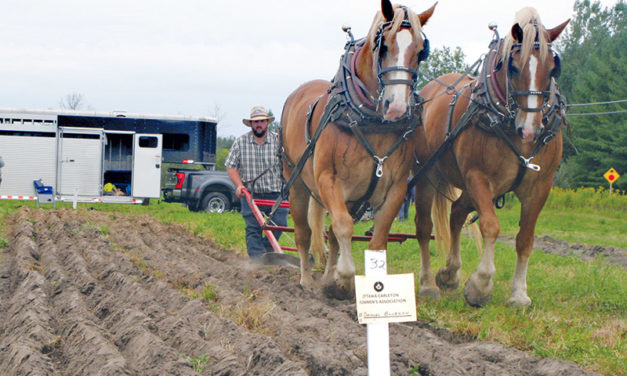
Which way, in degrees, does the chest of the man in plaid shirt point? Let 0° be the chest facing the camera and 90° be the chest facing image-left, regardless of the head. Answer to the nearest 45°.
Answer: approximately 0°

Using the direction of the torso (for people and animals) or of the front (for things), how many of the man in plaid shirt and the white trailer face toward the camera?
1

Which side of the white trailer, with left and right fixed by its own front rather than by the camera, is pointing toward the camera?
right

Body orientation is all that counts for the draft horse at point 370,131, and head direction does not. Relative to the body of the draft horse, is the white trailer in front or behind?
behind

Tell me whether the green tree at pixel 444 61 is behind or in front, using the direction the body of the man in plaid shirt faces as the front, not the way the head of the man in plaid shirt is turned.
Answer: behind

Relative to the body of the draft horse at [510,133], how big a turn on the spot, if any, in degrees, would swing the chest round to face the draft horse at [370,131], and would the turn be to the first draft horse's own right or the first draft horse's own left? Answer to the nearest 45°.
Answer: approximately 90° to the first draft horse's own right

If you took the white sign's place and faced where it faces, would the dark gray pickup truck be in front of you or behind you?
behind

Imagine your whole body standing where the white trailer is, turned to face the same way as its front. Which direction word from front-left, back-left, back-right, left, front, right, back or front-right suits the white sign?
right

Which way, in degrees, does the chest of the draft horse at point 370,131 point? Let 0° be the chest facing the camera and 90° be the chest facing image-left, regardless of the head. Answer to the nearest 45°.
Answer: approximately 315°

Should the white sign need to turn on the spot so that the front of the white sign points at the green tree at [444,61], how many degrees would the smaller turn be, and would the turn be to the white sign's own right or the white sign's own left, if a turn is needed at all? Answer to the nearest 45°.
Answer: approximately 180°
